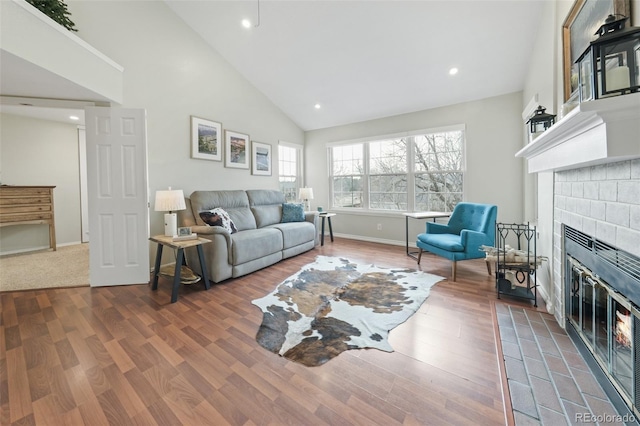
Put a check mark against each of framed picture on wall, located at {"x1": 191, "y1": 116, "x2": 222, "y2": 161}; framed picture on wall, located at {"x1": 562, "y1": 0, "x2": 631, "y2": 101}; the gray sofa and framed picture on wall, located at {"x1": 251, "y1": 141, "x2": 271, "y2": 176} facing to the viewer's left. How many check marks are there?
1

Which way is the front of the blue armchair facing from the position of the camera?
facing the viewer and to the left of the viewer

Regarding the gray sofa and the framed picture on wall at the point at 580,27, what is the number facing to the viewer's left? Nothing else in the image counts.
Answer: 1

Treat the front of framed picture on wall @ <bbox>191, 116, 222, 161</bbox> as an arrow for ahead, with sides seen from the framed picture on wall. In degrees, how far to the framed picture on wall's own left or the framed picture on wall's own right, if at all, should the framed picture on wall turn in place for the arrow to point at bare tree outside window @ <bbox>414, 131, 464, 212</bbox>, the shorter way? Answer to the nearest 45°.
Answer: approximately 45° to the framed picture on wall's own left

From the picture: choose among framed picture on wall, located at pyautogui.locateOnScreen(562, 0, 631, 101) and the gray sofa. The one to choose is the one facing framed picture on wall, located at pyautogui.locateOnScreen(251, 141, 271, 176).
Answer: framed picture on wall, located at pyautogui.locateOnScreen(562, 0, 631, 101)

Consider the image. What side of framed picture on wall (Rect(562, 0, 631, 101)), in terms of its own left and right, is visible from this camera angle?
left

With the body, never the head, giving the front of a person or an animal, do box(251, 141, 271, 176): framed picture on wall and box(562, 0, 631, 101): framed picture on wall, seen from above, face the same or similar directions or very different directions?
very different directions

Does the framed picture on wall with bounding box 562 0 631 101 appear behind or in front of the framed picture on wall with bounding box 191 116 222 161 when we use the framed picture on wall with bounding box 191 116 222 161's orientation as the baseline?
in front

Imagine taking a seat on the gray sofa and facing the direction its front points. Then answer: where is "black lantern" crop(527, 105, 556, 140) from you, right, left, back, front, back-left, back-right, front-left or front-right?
front

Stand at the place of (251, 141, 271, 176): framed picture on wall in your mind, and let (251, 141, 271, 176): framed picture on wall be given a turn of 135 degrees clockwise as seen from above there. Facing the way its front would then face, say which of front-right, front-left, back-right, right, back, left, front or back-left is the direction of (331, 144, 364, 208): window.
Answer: back

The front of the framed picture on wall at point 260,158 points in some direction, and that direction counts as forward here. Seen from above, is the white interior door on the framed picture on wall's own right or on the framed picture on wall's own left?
on the framed picture on wall's own right

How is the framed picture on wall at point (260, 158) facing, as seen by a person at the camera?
facing the viewer and to the right of the viewer

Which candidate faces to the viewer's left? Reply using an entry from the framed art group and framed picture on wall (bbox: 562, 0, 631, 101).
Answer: the framed picture on wall

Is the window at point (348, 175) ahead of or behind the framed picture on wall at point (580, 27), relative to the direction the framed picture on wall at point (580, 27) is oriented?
ahead

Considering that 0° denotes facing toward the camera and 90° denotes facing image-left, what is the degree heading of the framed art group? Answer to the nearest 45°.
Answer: approximately 315°
